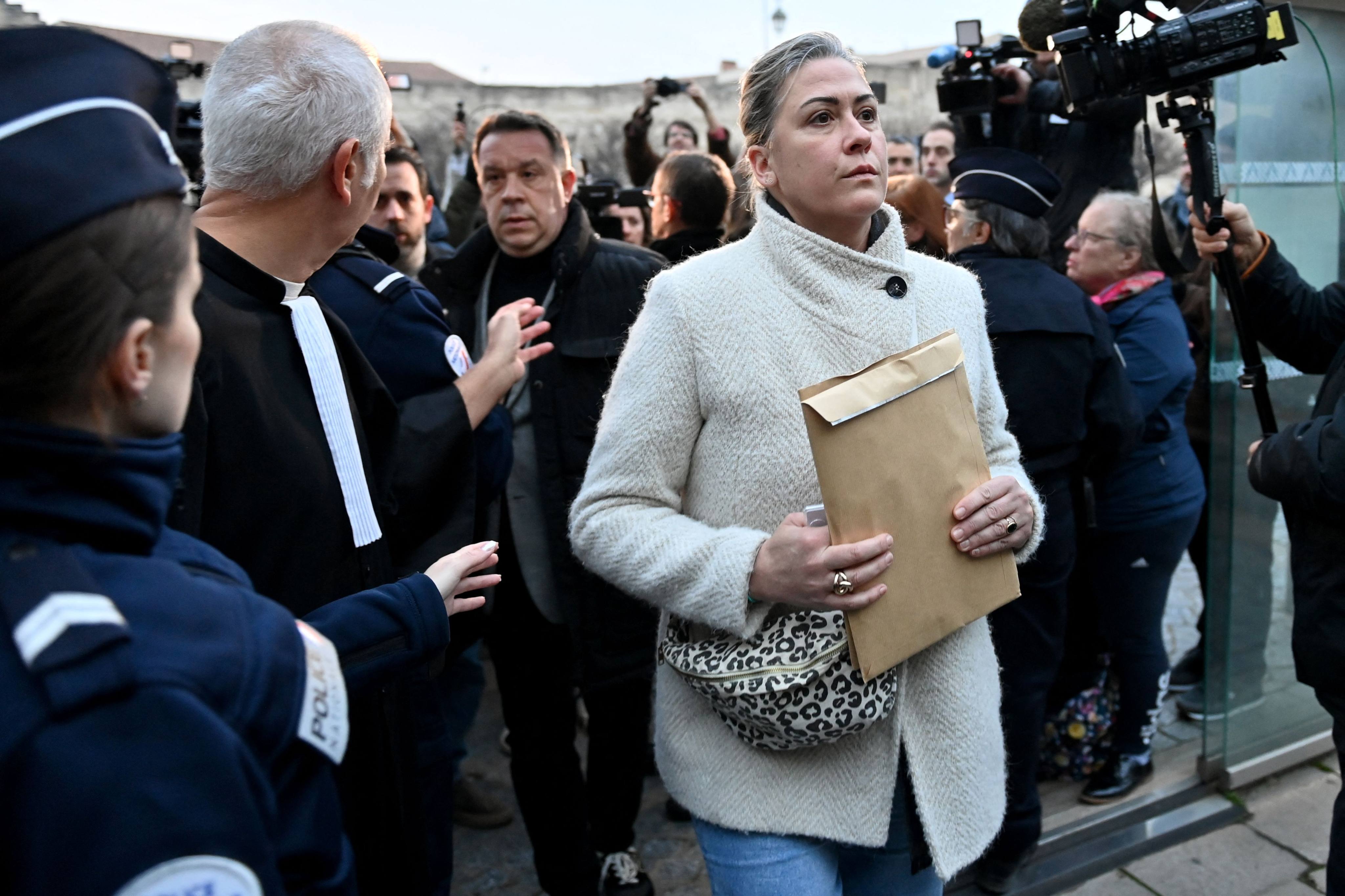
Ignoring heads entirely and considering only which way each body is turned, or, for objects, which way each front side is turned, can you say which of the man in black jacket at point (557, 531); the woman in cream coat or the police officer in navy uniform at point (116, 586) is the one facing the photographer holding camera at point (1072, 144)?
the police officer in navy uniform

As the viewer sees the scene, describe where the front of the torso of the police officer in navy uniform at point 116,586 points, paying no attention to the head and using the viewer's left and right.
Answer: facing away from the viewer and to the right of the viewer

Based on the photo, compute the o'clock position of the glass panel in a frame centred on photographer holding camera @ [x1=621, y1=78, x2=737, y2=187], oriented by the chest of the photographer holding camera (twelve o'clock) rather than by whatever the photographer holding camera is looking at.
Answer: The glass panel is roughly at 11 o'clock from the photographer holding camera.

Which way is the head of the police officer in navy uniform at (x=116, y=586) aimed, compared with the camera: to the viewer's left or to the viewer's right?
to the viewer's right

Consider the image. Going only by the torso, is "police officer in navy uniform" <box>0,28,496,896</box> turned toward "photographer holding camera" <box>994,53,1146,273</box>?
yes

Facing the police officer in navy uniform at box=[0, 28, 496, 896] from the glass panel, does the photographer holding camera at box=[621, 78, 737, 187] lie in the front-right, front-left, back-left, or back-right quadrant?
back-right
